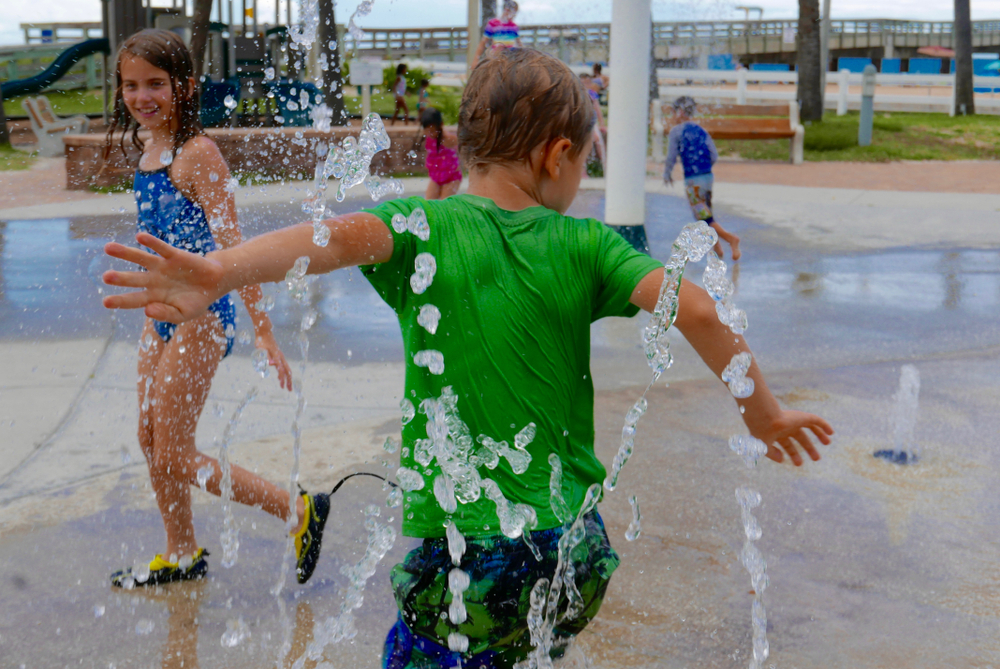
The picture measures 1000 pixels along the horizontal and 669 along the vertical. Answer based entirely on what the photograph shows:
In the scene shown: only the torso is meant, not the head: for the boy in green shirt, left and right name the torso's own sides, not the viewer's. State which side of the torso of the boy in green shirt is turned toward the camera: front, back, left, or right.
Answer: back

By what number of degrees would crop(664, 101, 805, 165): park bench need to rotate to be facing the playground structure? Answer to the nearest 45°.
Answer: approximately 45° to its right

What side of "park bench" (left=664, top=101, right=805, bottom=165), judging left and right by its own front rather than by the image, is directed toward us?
front

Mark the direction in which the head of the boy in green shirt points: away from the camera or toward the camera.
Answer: away from the camera

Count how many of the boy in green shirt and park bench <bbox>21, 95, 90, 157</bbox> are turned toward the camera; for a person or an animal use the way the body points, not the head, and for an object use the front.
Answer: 0

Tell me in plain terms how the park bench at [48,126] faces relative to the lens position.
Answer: facing to the right of the viewer

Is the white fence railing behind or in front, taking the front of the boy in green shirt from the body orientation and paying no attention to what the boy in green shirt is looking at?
in front
